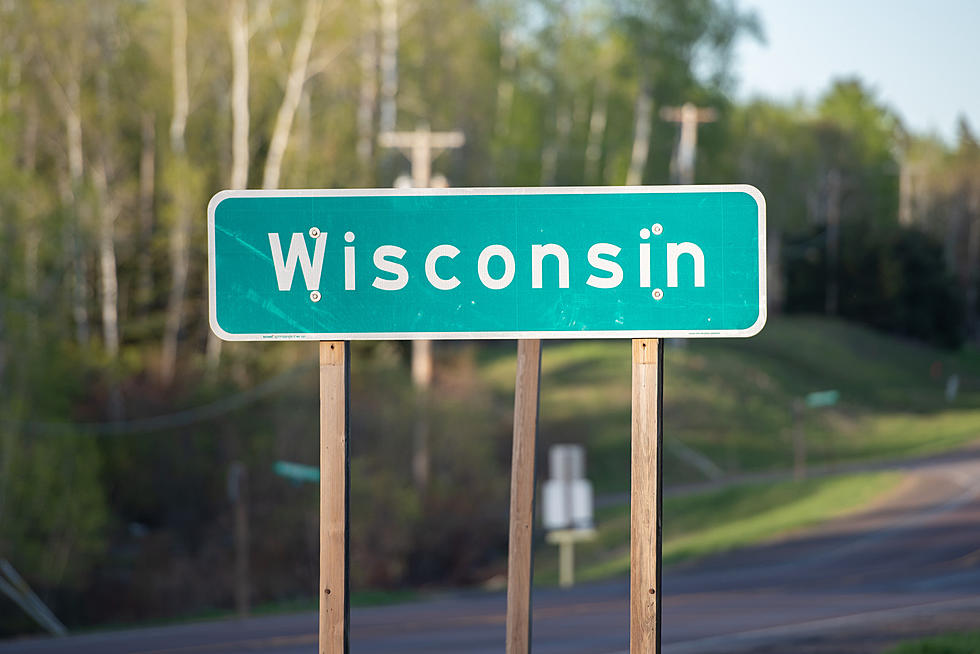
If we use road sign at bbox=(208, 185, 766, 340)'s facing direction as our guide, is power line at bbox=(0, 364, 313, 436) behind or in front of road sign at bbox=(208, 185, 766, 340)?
behind

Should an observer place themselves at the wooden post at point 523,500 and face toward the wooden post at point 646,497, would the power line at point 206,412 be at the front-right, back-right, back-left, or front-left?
back-left

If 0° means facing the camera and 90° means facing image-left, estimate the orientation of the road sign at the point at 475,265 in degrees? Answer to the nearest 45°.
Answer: approximately 0°
